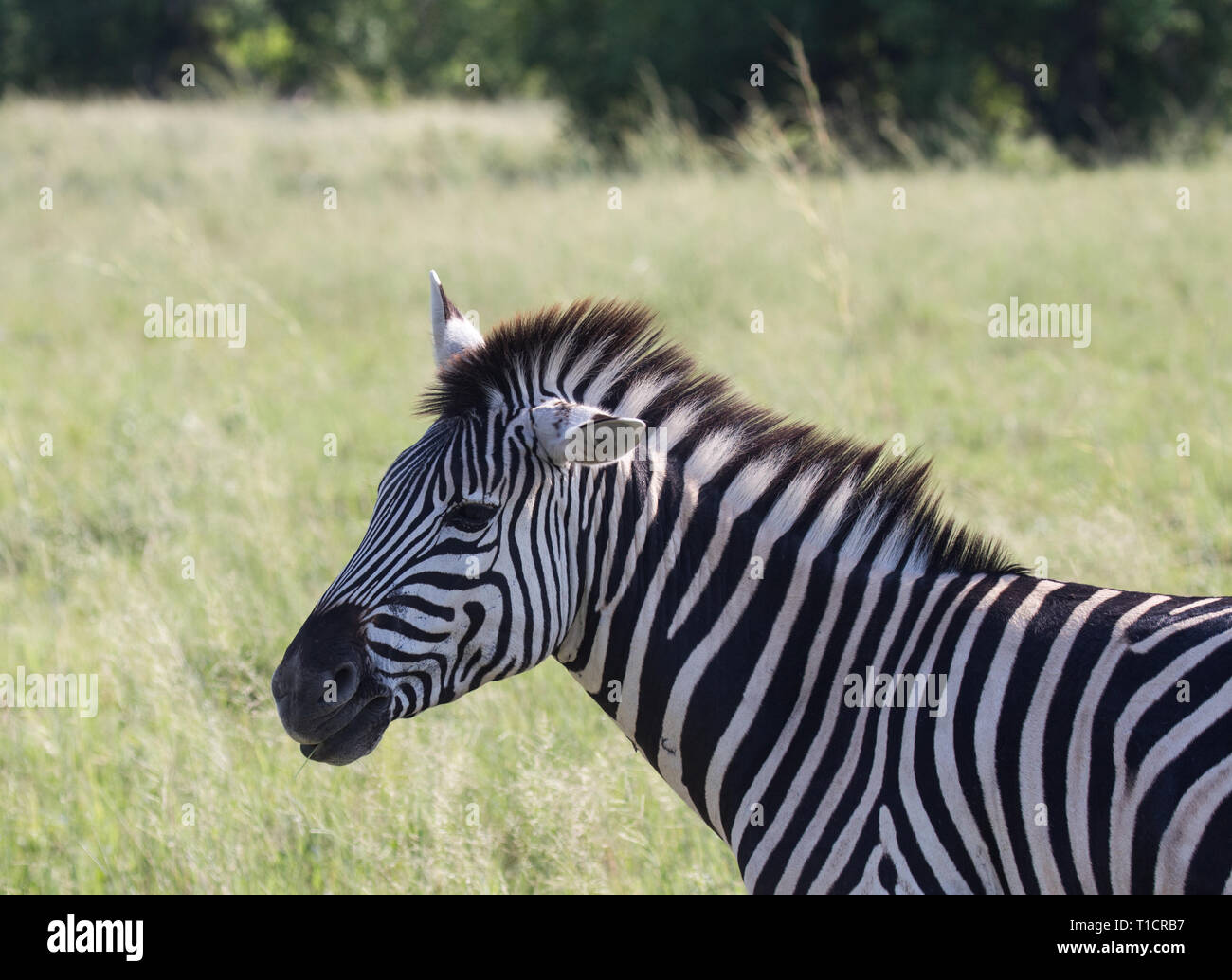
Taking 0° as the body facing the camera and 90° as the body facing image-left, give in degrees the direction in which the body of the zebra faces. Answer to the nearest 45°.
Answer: approximately 90°
